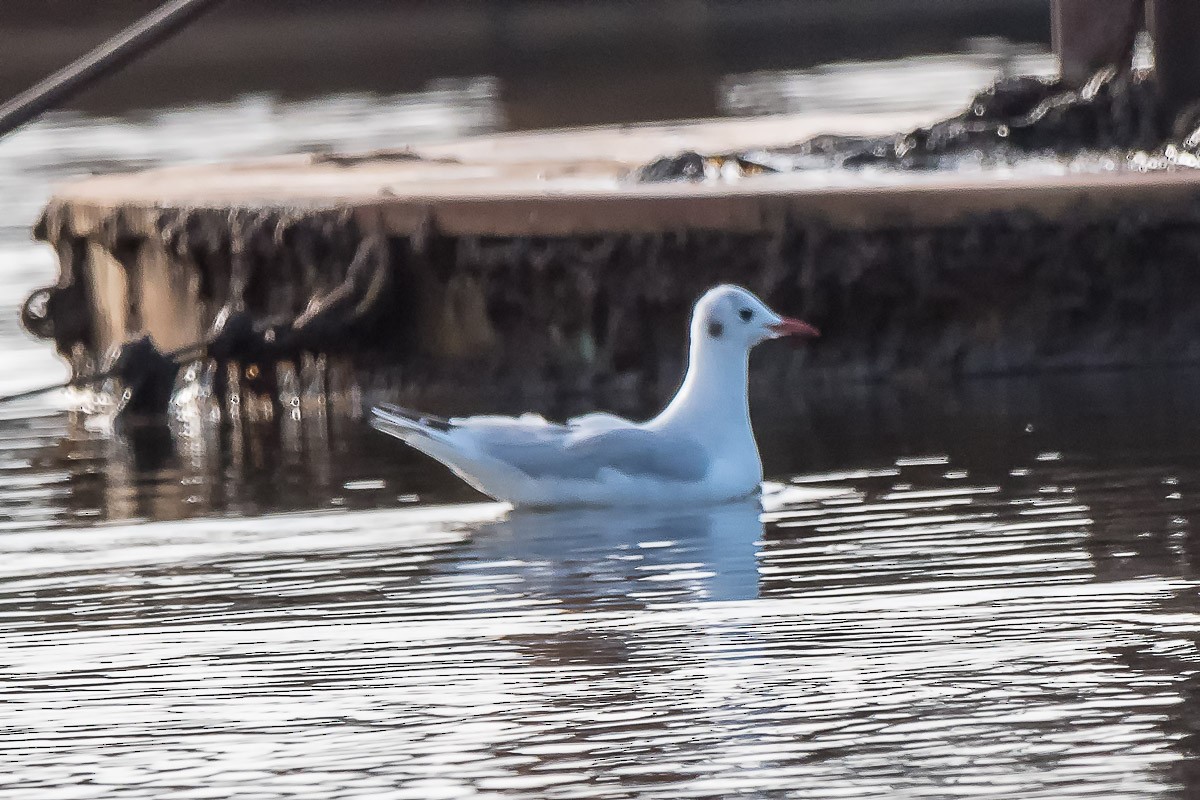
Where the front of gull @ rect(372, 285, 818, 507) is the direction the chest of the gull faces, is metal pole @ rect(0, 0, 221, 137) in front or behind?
behind

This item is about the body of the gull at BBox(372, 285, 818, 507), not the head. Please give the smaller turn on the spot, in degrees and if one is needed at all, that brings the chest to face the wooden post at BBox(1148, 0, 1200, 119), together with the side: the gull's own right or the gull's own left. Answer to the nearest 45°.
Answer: approximately 45° to the gull's own left

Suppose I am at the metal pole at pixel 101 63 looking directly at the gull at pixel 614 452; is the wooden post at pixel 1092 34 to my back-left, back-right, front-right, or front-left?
front-left

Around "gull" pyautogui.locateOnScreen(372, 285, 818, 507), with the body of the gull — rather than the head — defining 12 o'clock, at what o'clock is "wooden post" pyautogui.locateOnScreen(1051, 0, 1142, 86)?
The wooden post is roughly at 10 o'clock from the gull.

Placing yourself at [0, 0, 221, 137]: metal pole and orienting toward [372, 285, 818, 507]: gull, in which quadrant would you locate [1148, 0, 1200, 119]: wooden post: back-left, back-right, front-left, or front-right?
front-left

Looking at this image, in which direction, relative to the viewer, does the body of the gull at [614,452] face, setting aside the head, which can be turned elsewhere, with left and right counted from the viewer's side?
facing to the right of the viewer
